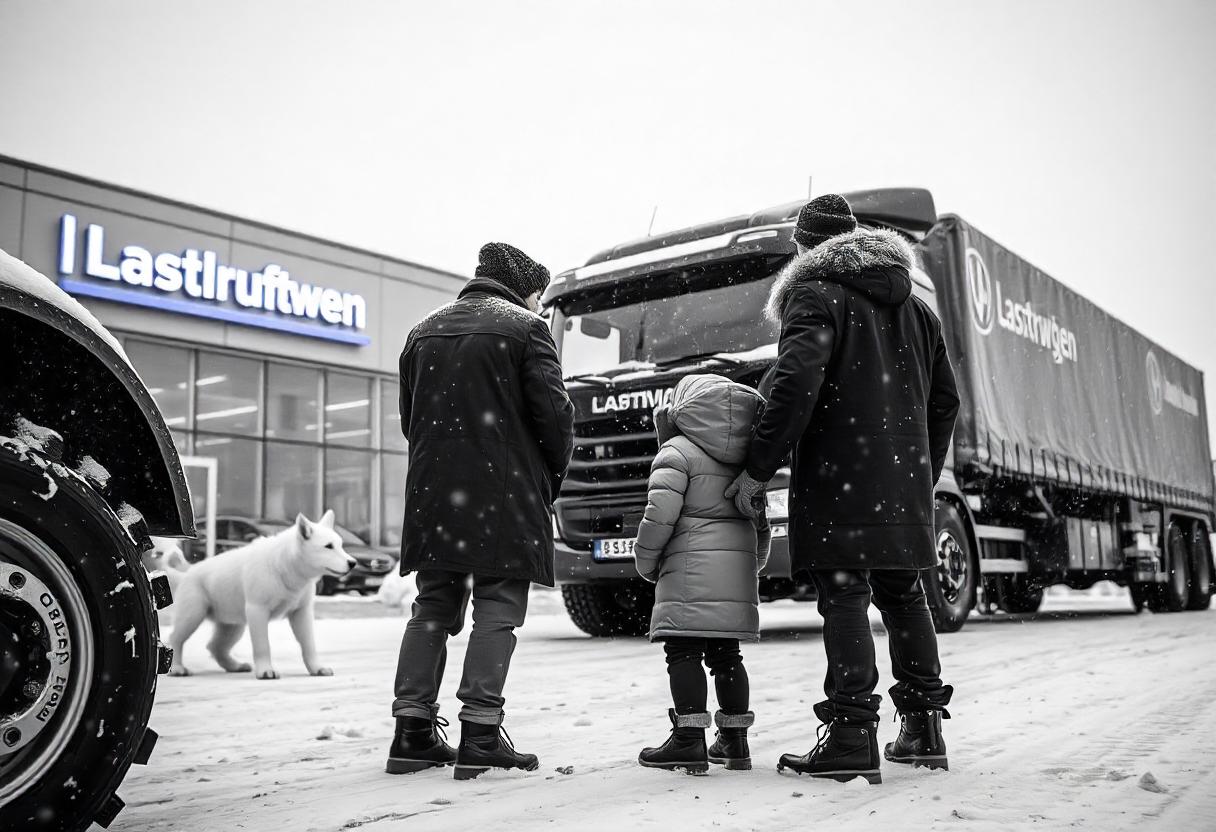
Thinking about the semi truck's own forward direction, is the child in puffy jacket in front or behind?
in front

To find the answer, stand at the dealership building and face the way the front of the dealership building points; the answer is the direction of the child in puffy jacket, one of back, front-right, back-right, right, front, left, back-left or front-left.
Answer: front-right

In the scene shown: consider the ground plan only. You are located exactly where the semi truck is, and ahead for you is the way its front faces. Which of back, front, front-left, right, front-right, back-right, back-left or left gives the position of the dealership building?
right

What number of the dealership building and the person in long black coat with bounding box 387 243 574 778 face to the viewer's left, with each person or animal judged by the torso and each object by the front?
0

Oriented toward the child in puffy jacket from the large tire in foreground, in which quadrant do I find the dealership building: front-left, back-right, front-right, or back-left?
front-left

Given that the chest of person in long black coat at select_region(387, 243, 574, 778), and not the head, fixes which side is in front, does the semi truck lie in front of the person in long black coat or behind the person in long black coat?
in front

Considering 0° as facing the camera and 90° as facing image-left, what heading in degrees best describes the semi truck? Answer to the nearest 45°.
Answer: approximately 45°

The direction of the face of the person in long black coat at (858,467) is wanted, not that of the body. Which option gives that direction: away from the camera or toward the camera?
away from the camera

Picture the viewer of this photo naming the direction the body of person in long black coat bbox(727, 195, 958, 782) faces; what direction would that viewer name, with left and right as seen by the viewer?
facing away from the viewer and to the left of the viewer

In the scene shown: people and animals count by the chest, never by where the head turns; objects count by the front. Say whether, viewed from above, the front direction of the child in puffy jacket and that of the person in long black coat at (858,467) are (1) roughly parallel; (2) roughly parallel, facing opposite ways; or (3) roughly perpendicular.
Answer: roughly parallel

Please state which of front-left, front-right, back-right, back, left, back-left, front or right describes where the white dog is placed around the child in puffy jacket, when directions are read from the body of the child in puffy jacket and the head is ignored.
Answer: front

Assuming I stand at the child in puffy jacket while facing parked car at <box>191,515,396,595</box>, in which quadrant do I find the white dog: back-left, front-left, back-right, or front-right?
front-left

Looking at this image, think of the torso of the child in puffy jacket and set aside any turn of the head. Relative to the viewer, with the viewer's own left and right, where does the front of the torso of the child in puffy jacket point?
facing away from the viewer and to the left of the viewer

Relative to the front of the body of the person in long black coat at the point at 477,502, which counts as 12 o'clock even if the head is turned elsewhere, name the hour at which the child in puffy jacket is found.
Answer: The child in puffy jacket is roughly at 2 o'clock from the person in long black coat.

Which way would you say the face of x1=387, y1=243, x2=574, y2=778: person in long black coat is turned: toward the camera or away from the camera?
away from the camera

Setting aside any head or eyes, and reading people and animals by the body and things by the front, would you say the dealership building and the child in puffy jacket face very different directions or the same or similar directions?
very different directions

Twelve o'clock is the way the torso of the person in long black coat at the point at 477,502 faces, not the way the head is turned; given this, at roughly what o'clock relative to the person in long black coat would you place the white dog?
The white dog is roughly at 10 o'clock from the person in long black coat.

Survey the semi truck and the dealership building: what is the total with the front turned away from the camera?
0

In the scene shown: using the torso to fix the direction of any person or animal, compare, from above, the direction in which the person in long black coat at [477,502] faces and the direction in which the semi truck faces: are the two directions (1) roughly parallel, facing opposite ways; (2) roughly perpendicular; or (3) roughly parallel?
roughly parallel, facing opposite ways
